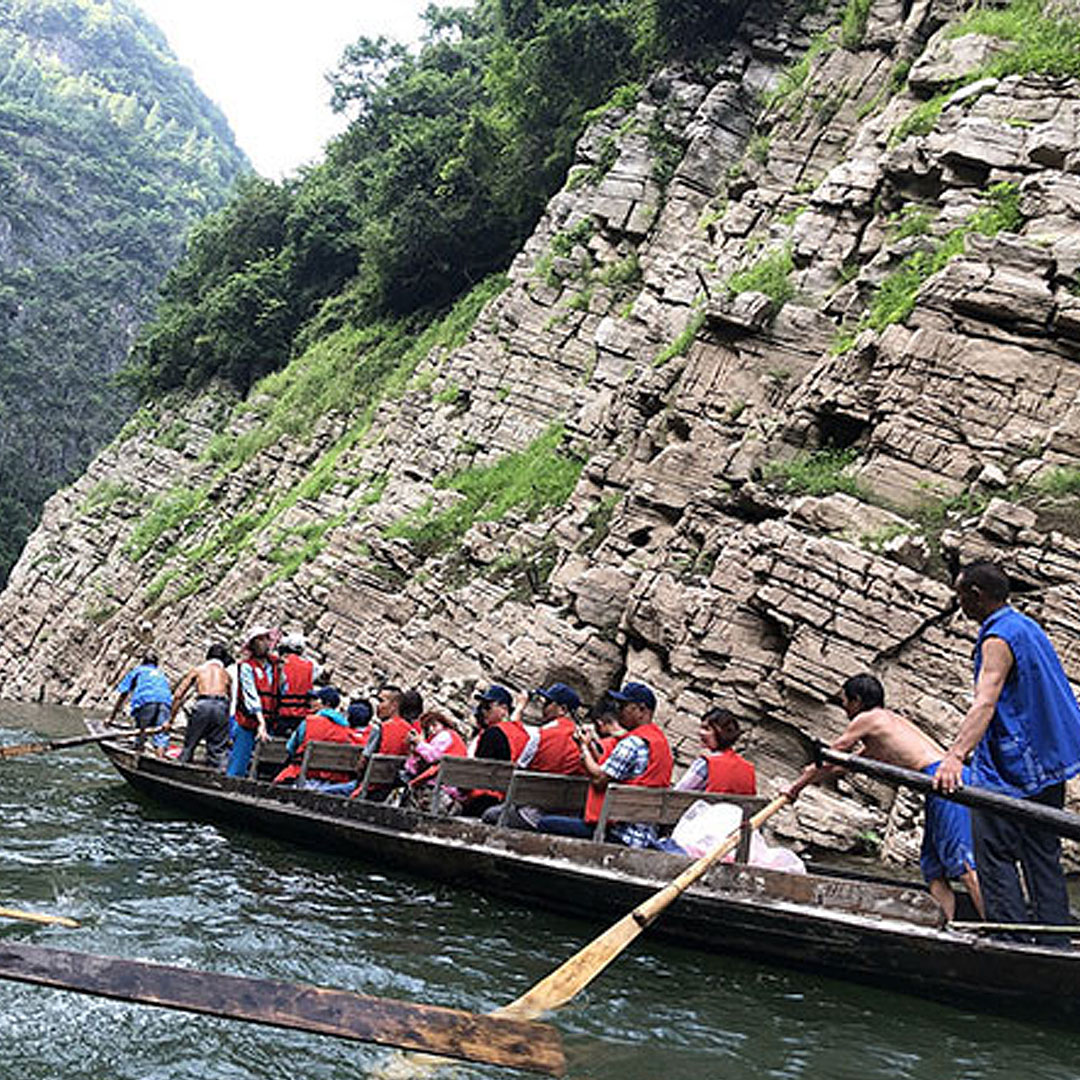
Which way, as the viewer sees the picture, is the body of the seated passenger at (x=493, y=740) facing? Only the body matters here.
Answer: to the viewer's left

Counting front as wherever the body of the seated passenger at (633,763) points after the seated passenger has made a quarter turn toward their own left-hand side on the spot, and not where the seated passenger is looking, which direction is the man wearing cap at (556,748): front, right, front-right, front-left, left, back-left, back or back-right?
back-right

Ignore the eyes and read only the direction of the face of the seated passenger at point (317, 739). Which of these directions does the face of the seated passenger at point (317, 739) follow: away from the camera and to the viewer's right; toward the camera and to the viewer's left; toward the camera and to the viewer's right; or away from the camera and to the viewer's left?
away from the camera and to the viewer's left

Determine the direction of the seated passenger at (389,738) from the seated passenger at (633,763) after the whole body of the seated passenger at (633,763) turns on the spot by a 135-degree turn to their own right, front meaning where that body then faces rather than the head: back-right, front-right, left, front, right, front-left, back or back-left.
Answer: left

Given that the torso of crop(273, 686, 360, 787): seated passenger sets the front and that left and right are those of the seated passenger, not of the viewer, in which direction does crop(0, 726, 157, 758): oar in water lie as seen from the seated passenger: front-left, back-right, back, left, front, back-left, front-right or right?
front

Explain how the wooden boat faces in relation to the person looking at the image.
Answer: facing away from the viewer and to the left of the viewer

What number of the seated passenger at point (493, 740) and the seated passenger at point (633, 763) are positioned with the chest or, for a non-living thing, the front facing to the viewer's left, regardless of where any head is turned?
2

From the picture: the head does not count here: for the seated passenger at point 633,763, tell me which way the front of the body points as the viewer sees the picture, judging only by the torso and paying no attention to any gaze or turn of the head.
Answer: to the viewer's left

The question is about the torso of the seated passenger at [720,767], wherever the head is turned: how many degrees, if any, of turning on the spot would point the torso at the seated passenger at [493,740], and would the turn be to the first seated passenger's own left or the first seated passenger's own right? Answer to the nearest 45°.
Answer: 0° — they already face them
